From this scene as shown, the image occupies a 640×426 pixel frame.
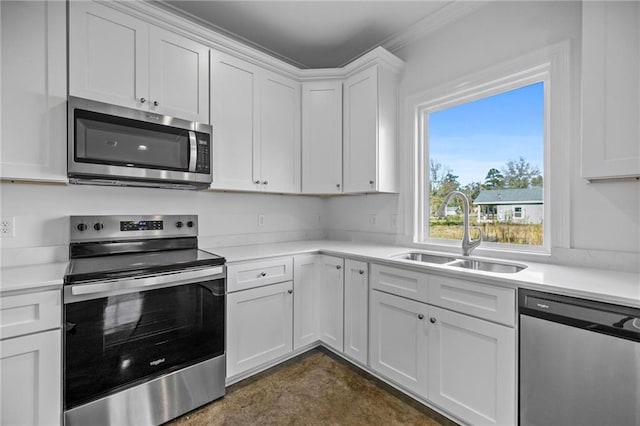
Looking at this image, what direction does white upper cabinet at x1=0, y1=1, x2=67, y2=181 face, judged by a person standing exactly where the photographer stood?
facing the viewer

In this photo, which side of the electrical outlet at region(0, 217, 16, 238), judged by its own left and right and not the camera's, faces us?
front

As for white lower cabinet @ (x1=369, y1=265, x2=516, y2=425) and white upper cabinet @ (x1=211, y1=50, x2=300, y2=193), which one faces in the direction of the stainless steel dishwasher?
the white upper cabinet

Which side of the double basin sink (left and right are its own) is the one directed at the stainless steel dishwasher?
left

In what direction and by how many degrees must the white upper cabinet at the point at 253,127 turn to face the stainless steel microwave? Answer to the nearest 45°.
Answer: approximately 90° to its right

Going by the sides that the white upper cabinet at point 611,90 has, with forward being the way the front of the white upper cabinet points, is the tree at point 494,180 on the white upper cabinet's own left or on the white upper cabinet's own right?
on the white upper cabinet's own right

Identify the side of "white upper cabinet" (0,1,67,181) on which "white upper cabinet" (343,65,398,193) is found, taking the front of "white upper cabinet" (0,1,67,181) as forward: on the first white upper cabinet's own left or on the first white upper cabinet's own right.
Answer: on the first white upper cabinet's own left

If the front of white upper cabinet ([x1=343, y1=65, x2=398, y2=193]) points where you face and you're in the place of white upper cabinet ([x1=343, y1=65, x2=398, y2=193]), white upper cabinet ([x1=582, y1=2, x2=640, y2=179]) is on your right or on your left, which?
on your left

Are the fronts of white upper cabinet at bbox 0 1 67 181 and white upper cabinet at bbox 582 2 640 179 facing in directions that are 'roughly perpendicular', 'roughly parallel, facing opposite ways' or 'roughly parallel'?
roughly perpendicular

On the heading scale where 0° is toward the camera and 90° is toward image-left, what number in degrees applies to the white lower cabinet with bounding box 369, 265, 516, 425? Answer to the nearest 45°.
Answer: approximately 45°

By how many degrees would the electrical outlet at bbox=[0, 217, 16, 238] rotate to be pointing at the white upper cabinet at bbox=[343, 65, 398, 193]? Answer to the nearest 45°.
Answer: approximately 45° to its left
